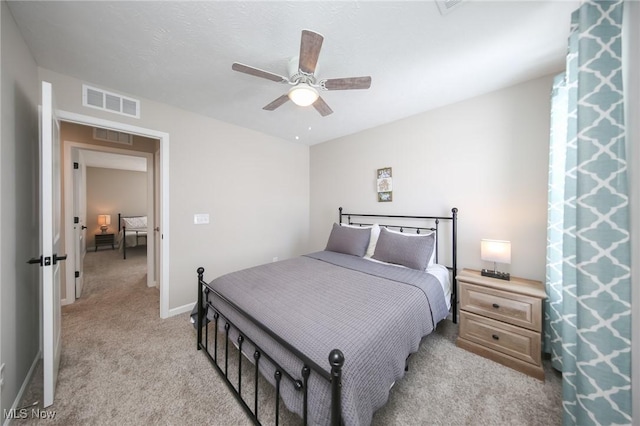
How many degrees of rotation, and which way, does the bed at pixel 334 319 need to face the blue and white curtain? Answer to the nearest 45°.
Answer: approximately 135° to its left

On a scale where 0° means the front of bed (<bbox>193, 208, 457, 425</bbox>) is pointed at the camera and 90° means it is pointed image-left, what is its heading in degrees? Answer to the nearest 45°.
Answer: approximately 45°

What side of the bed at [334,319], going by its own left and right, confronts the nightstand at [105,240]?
right

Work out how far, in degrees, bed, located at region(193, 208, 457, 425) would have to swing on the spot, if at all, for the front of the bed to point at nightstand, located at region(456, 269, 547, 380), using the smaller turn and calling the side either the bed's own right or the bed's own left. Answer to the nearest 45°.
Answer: approximately 135° to the bed's own left

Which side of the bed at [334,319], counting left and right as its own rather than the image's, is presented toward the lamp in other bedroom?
right

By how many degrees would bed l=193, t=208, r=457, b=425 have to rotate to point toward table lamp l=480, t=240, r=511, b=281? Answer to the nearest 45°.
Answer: approximately 135° to its left
